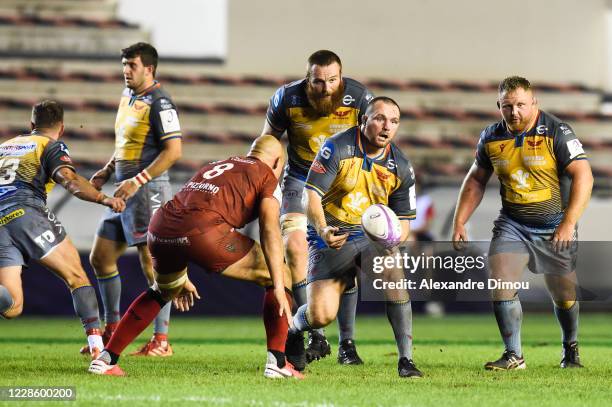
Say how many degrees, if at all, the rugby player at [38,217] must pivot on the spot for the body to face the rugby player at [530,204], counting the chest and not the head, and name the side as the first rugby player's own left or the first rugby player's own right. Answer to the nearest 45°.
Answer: approximately 45° to the first rugby player's own right

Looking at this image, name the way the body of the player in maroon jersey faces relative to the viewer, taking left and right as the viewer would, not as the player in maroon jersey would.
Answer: facing away from the viewer and to the right of the viewer

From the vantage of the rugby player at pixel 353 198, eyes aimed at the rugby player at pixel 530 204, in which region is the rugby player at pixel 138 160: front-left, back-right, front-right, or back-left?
back-left

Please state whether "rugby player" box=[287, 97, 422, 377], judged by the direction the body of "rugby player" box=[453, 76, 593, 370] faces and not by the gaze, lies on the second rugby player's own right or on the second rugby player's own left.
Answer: on the second rugby player's own right

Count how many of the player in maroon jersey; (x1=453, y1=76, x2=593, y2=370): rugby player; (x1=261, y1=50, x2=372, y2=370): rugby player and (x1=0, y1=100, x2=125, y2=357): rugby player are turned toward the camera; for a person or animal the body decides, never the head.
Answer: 2

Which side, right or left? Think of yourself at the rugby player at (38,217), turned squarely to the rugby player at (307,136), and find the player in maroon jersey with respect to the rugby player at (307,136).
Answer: right
